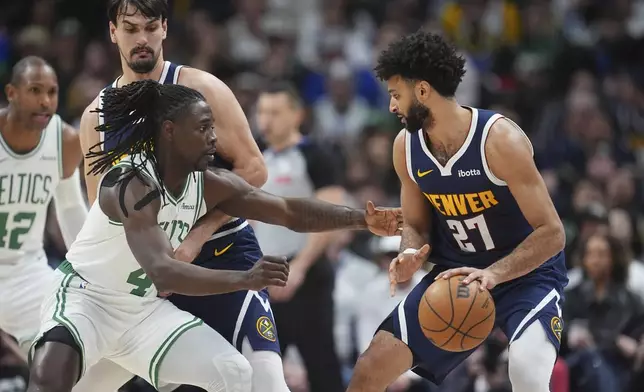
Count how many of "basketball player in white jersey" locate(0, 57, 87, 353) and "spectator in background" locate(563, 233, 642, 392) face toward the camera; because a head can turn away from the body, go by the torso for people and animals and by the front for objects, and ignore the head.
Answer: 2

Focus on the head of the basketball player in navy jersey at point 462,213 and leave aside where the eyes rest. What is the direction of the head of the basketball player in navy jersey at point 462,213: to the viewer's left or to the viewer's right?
to the viewer's left

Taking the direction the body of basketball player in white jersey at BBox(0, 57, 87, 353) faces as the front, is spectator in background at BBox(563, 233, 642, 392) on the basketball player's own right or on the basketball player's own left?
on the basketball player's own left

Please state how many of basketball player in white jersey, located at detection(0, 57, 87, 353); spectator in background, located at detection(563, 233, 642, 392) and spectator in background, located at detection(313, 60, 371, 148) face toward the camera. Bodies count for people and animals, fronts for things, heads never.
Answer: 3

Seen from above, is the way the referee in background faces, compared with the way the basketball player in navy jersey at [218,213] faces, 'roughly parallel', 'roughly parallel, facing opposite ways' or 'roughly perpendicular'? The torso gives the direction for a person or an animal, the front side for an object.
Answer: roughly parallel

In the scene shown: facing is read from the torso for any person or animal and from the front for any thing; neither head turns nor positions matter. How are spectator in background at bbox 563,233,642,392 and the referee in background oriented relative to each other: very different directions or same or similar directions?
same or similar directions

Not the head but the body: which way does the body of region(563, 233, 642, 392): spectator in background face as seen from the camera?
toward the camera

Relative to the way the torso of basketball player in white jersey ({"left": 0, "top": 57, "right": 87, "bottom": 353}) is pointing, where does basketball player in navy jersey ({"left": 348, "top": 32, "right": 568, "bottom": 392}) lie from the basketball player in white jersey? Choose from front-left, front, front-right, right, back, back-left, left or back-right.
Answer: front-left

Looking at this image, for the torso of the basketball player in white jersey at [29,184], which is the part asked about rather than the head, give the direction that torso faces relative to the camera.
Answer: toward the camera

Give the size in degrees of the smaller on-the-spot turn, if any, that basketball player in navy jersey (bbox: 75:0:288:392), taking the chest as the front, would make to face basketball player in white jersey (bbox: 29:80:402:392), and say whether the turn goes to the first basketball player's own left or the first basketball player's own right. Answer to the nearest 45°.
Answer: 0° — they already face them

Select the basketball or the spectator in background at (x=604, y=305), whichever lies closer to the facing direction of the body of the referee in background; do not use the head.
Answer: the basketball
